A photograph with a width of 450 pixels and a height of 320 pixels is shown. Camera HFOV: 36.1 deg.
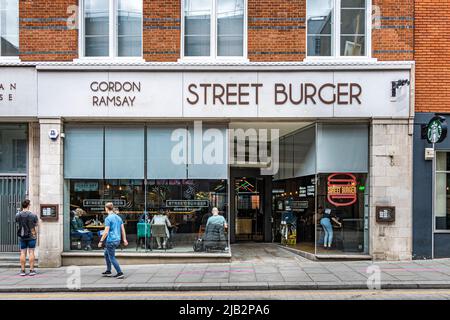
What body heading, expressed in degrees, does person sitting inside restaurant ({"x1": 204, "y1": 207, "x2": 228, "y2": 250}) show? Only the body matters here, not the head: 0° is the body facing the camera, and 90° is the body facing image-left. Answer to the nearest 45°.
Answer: approximately 180°

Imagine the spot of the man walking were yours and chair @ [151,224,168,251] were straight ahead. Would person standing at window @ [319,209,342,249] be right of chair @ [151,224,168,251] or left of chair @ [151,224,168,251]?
right

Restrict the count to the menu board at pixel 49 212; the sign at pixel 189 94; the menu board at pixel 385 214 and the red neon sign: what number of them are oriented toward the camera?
4

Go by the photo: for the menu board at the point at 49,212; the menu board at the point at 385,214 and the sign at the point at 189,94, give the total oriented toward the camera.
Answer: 3

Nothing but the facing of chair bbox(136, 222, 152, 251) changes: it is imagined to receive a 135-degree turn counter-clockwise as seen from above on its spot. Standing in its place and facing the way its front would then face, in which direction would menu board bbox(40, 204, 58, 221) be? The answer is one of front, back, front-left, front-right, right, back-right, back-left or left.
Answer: front-right

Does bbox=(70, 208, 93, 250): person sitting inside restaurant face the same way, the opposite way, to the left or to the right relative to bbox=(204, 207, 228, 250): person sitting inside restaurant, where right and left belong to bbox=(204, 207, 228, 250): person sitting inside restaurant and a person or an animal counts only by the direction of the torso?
to the right

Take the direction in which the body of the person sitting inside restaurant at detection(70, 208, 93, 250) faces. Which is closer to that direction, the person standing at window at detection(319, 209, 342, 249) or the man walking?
the person standing at window

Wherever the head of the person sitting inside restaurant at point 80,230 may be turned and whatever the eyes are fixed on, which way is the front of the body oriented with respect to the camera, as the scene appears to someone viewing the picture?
to the viewer's right

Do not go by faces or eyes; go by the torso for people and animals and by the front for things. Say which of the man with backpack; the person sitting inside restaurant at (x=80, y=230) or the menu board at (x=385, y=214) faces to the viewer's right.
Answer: the person sitting inside restaurant

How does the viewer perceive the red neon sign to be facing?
facing the viewer

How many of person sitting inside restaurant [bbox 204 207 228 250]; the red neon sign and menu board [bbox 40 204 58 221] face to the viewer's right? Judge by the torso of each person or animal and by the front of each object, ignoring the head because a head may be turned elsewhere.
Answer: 0

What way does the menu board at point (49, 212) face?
toward the camera

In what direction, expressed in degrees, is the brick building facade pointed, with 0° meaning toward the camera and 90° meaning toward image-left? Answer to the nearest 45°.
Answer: approximately 0°

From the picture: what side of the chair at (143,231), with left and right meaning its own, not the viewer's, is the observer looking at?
back
